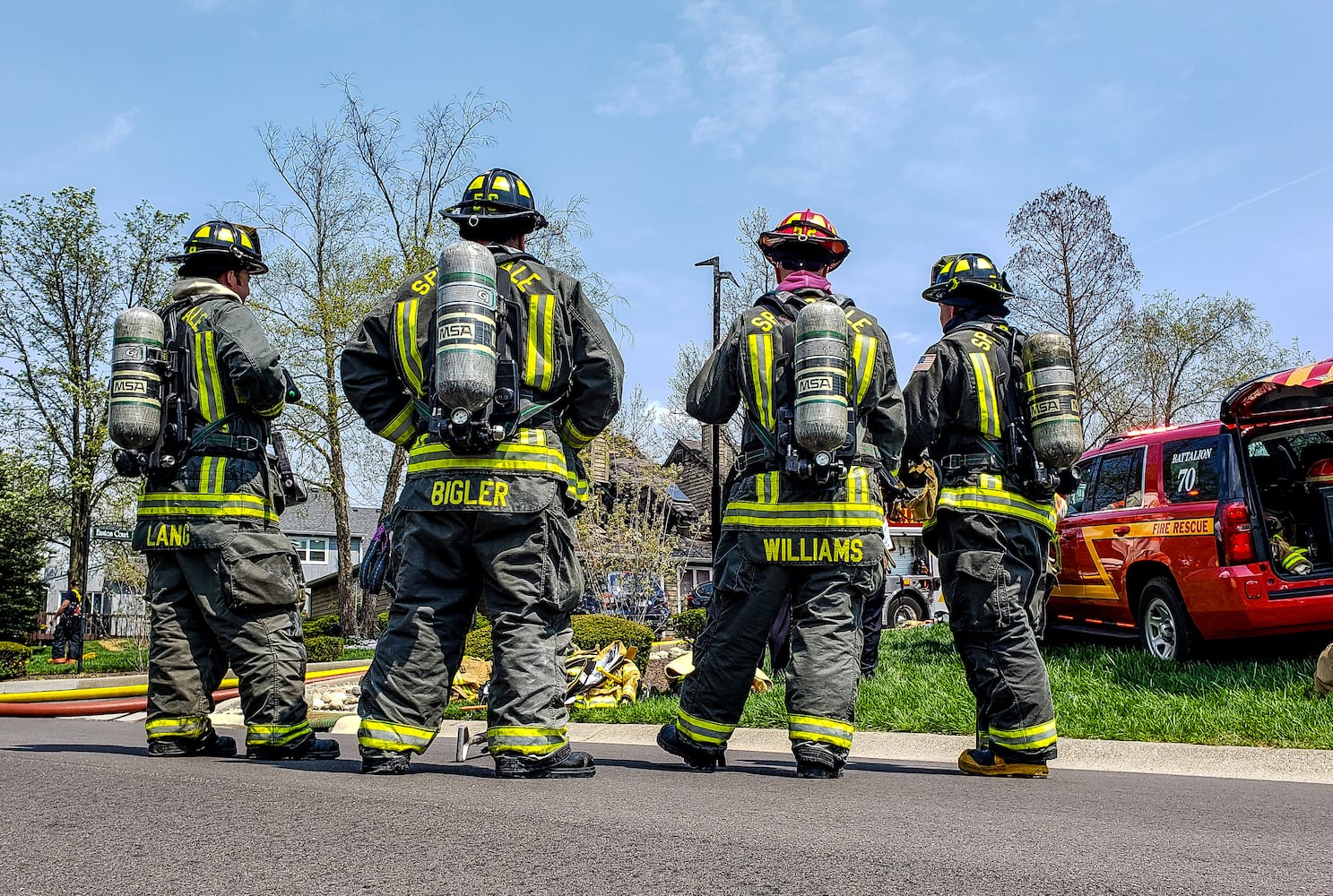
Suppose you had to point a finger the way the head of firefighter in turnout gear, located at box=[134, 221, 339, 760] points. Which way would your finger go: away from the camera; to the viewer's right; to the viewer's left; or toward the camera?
to the viewer's right

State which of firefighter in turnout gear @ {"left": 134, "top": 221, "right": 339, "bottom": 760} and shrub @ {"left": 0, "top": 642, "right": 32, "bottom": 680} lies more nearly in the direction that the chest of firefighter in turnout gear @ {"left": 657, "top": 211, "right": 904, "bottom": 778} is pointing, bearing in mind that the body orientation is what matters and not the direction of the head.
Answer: the shrub

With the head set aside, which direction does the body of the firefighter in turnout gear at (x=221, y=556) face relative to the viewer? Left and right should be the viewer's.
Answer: facing away from the viewer and to the right of the viewer

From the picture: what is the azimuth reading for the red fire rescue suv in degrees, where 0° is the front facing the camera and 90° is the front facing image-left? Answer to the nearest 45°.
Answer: approximately 135°

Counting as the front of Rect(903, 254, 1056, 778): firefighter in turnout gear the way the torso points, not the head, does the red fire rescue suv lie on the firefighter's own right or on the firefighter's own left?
on the firefighter's own right

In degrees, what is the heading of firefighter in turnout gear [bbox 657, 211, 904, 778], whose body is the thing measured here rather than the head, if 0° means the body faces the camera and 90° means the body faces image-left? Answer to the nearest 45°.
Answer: approximately 180°

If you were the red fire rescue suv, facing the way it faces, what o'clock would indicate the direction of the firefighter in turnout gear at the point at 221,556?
The firefighter in turnout gear is roughly at 9 o'clock from the red fire rescue suv.

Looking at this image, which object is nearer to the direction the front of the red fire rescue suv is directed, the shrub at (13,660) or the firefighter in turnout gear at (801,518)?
the shrub
